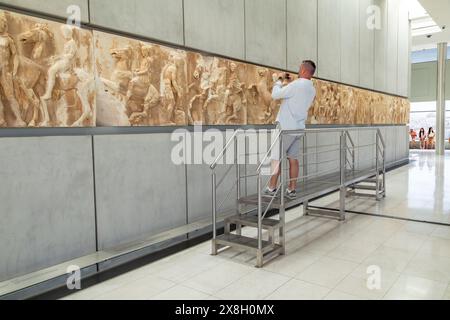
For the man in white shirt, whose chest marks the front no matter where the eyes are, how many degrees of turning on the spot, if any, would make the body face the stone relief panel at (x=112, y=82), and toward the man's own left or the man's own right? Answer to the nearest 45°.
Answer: approximately 90° to the man's own left

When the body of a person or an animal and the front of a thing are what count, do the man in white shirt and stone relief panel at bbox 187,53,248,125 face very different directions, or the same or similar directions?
very different directions

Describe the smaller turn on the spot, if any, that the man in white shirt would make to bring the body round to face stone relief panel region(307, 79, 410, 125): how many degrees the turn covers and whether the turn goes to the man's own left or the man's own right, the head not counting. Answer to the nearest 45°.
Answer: approximately 45° to the man's own right

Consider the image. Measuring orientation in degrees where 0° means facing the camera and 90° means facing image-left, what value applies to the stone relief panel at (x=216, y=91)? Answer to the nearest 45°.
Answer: approximately 315°

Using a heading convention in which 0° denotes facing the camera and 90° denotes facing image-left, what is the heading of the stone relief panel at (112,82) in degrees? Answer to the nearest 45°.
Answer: approximately 315°

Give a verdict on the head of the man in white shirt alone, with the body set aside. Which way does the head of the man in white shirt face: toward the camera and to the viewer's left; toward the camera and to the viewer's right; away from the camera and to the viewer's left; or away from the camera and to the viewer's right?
away from the camera and to the viewer's left

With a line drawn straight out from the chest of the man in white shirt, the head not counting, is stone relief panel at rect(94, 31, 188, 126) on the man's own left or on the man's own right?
on the man's own left

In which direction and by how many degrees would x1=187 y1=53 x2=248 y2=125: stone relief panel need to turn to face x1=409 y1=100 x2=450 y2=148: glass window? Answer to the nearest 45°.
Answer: approximately 90° to its left

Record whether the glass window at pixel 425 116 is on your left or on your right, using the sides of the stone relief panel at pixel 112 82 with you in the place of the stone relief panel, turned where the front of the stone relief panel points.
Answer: on your left
